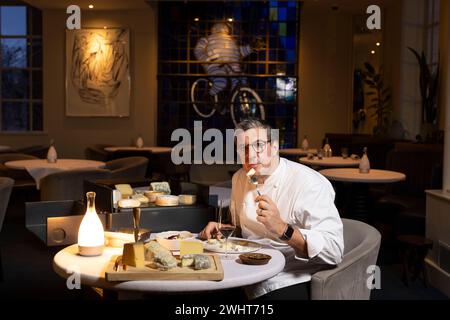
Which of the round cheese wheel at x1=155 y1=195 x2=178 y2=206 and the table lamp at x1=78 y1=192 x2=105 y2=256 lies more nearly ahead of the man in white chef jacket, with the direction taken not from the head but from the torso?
the table lamp

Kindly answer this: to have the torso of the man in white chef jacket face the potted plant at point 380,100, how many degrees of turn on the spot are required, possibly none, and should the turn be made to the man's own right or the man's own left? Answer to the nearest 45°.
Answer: approximately 135° to the man's own right

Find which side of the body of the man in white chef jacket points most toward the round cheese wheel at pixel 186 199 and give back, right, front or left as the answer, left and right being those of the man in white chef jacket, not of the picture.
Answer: right

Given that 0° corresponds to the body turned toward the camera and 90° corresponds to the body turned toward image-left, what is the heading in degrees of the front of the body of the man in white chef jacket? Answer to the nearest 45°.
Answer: approximately 45°

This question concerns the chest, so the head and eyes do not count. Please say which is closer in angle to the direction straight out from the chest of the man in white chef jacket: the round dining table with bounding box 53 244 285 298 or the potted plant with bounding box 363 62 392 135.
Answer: the round dining table

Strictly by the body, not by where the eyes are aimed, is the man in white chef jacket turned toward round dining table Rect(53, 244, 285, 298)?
yes

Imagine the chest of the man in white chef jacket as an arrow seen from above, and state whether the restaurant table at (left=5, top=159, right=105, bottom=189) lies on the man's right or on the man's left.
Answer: on the man's right

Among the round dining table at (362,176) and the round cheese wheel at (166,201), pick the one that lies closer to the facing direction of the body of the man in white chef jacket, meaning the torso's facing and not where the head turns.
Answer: the round cheese wheel

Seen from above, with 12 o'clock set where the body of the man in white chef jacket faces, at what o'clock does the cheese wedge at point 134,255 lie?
The cheese wedge is roughly at 12 o'clock from the man in white chef jacket.

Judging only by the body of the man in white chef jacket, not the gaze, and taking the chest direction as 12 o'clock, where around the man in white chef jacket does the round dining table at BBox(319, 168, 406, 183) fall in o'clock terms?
The round dining table is roughly at 5 o'clock from the man in white chef jacket.

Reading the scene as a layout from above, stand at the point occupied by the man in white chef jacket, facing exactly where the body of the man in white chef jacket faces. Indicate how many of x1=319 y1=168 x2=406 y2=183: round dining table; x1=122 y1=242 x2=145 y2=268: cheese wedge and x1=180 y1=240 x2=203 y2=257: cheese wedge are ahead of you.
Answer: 2

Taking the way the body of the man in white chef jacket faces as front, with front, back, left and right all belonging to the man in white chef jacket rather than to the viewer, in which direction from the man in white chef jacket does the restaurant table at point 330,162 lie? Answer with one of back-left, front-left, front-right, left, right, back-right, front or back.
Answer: back-right

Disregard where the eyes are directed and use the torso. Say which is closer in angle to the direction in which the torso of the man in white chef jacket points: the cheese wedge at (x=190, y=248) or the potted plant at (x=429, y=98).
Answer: the cheese wedge

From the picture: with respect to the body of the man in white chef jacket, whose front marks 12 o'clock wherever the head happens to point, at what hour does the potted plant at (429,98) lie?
The potted plant is roughly at 5 o'clock from the man in white chef jacket.

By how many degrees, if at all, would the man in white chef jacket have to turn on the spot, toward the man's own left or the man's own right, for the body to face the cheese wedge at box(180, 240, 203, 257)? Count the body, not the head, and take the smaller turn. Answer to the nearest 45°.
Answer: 0° — they already face it
